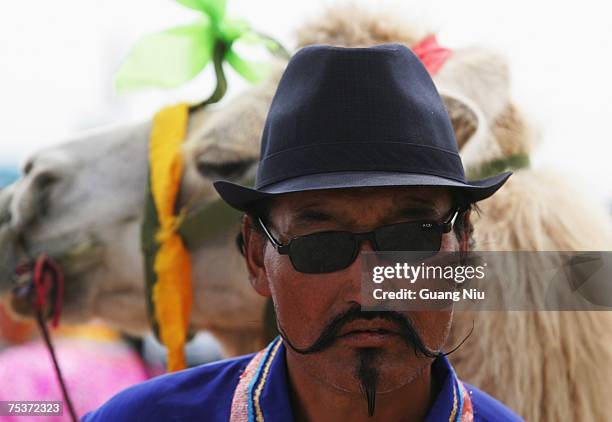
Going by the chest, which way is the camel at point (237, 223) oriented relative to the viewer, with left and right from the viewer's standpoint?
facing to the left of the viewer
